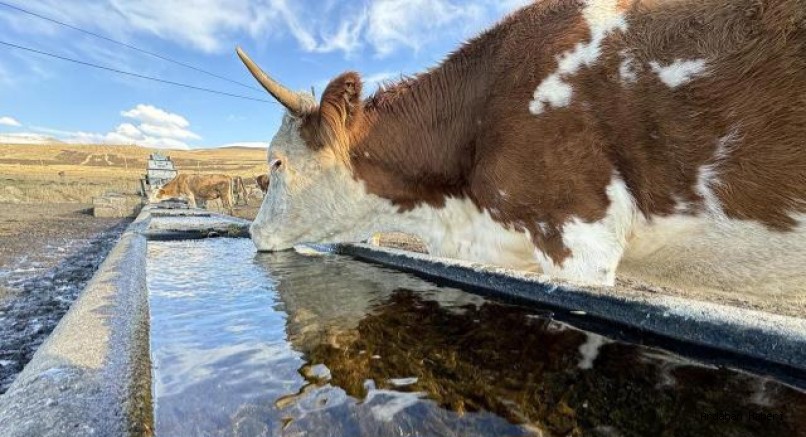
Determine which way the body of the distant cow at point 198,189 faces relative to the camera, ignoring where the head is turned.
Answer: to the viewer's left

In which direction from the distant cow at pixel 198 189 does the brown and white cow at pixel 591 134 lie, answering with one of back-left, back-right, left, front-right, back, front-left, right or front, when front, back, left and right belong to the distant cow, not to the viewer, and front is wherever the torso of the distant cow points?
left

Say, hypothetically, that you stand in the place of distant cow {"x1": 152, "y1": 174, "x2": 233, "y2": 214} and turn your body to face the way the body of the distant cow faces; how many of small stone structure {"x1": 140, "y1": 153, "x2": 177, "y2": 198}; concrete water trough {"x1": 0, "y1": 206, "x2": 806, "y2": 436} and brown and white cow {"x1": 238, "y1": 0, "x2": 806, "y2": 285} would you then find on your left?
2

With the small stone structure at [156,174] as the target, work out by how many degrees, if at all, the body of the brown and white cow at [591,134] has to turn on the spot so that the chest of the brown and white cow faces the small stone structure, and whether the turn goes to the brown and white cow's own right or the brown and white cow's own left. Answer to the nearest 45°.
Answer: approximately 45° to the brown and white cow's own right

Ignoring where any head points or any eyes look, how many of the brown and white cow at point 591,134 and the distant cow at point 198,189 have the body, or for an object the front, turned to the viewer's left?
2

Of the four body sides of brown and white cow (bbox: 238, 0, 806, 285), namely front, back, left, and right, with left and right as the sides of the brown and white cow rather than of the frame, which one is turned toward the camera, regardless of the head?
left
